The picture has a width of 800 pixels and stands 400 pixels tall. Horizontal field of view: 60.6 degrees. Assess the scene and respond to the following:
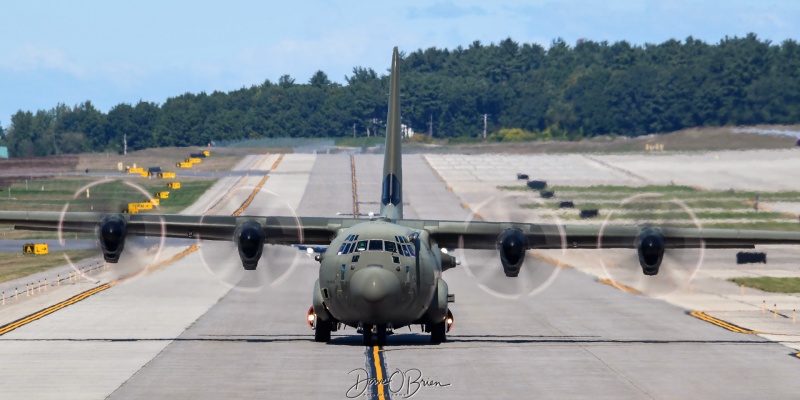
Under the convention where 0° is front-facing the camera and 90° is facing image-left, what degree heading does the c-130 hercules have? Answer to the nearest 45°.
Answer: approximately 0°
